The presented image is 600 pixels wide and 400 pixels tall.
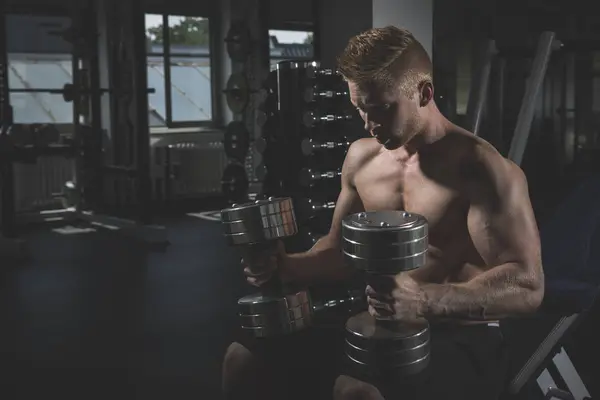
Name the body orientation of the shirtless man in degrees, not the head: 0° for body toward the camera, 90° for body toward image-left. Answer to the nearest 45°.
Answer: approximately 45°

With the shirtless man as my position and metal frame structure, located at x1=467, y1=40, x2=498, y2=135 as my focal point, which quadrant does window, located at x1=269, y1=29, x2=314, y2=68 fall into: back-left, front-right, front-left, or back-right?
front-left

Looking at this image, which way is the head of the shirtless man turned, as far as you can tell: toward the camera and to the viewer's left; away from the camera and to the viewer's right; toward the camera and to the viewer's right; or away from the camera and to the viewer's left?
toward the camera and to the viewer's left

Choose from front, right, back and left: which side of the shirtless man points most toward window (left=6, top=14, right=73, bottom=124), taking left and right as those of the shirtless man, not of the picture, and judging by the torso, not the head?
right

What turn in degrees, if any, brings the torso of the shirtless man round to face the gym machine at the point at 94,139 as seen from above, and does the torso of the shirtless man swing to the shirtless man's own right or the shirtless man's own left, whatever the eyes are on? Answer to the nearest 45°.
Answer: approximately 90° to the shirtless man's own right

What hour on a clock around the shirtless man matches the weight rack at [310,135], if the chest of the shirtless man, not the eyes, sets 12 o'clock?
The weight rack is roughly at 4 o'clock from the shirtless man.

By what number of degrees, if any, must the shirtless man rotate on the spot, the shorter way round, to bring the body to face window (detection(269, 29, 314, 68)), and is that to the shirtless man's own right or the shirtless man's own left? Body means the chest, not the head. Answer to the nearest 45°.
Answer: approximately 135° to the shirtless man's own right
